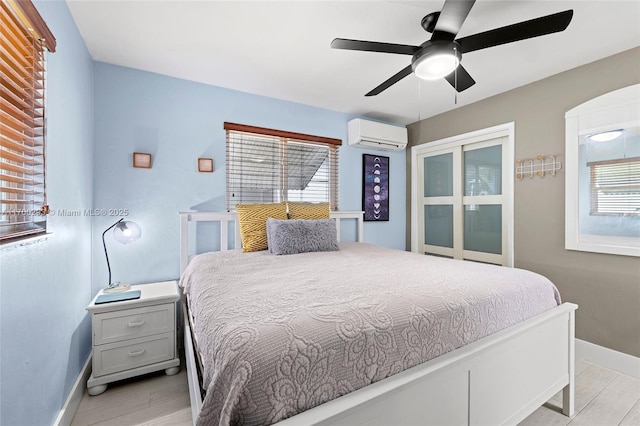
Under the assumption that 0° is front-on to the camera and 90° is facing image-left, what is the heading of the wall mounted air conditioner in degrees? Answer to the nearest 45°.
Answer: approximately 315°

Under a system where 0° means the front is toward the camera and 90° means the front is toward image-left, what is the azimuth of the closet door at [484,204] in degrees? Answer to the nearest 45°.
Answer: approximately 45°

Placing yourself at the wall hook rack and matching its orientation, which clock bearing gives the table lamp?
The table lamp is roughly at 12 o'clock from the wall hook rack.

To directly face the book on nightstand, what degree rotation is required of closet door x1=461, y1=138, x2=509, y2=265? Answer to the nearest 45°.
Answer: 0° — it already faces it

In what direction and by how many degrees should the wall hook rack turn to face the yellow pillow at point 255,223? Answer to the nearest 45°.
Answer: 0° — it already faces it

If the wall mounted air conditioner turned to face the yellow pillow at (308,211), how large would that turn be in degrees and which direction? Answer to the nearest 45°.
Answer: approximately 90° to its right

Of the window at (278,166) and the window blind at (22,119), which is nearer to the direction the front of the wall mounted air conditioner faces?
the window blind

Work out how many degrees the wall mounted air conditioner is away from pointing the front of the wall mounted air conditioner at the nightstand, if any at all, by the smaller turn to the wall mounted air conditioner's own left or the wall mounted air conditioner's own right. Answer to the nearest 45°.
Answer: approximately 90° to the wall mounted air conditioner's own right

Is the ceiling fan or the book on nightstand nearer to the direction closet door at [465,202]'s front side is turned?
the book on nightstand

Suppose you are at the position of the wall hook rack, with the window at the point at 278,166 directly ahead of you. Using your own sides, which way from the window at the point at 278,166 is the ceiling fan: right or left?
left

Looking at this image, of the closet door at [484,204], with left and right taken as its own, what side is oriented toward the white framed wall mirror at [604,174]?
left

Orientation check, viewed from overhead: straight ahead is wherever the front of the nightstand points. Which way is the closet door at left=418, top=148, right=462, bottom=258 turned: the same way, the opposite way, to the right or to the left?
to the right
